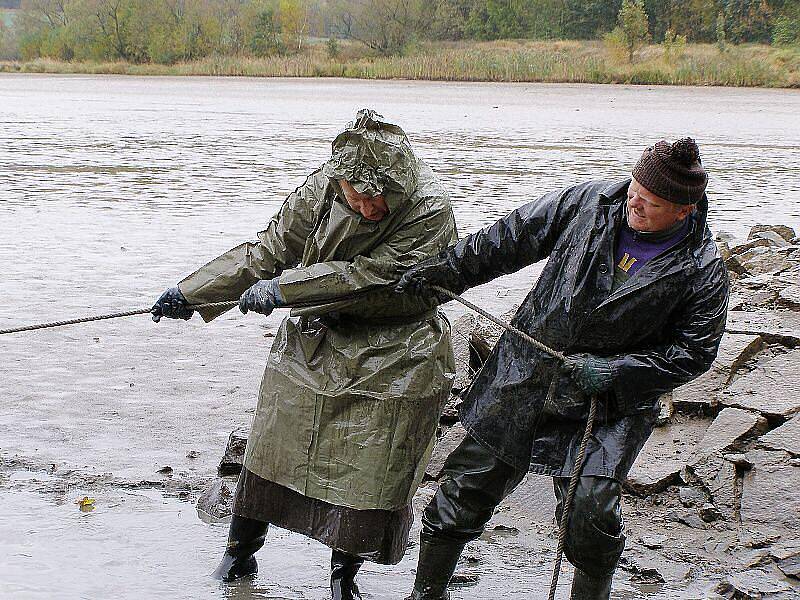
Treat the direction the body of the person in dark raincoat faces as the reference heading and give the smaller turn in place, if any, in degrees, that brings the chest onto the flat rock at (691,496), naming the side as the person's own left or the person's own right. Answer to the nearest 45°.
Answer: approximately 180°

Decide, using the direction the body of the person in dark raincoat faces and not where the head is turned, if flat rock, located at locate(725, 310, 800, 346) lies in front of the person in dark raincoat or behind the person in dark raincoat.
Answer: behind

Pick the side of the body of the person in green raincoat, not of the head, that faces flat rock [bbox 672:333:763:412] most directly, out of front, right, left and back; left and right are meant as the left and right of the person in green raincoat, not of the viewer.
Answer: back

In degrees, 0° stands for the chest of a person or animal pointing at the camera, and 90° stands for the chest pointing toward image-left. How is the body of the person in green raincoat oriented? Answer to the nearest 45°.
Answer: approximately 45°

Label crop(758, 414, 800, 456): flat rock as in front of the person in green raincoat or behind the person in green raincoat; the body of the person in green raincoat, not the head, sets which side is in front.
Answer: behind

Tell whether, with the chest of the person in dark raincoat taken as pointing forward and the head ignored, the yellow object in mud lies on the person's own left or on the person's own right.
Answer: on the person's own right

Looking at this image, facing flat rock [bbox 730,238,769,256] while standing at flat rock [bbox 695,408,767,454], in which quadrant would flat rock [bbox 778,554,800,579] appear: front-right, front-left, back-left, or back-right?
back-right

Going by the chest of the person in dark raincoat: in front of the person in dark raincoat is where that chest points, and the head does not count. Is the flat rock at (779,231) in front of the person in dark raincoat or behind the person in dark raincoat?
behind

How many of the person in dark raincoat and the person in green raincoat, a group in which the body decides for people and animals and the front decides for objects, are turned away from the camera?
0

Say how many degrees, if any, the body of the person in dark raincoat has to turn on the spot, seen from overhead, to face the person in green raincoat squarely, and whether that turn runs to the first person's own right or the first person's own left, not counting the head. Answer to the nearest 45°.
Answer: approximately 45° to the first person's own right

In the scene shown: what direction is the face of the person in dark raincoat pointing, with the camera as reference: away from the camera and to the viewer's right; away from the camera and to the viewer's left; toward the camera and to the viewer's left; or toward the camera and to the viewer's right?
toward the camera and to the viewer's left
